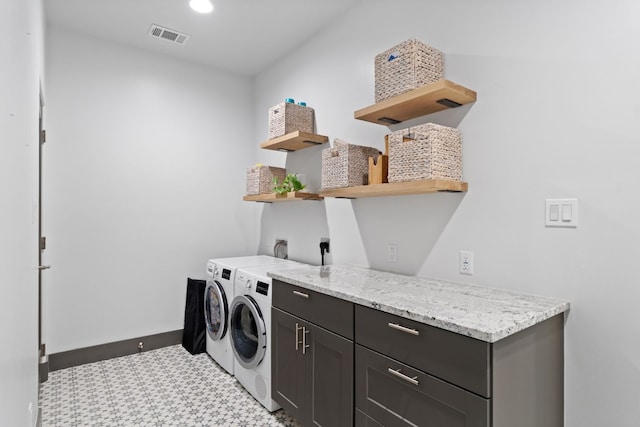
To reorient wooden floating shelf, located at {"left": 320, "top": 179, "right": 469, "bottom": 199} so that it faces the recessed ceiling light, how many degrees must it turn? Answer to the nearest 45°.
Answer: approximately 45° to its right

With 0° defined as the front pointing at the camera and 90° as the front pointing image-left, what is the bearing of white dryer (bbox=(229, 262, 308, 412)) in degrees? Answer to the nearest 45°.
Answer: approximately 45°

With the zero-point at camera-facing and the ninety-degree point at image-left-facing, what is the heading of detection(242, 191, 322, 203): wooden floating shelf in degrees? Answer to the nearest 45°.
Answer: approximately 45°

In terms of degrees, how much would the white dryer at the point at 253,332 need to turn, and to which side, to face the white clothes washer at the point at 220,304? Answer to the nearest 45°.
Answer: approximately 90° to its right
